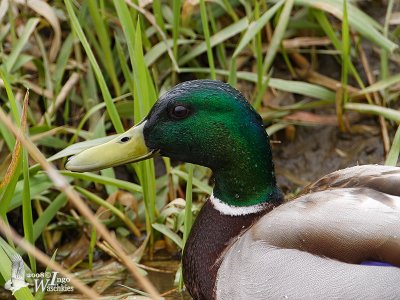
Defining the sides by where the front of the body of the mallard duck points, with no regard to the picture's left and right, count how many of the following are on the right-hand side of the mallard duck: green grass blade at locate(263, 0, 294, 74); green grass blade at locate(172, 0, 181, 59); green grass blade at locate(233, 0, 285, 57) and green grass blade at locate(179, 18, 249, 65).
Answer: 4

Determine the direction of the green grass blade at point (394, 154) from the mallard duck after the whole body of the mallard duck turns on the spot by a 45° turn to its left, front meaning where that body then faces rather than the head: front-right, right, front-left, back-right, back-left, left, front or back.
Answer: back

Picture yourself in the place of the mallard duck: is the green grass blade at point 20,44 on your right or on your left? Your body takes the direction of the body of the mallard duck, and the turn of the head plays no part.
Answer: on your right

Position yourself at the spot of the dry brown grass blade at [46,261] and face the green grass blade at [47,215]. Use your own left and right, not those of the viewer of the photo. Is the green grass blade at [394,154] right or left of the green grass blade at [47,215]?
right

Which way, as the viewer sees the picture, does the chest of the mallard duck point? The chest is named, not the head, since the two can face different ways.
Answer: to the viewer's left

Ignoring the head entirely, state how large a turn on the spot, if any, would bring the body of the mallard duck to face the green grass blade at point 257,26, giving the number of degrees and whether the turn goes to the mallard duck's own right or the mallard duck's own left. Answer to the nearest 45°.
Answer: approximately 90° to the mallard duck's own right

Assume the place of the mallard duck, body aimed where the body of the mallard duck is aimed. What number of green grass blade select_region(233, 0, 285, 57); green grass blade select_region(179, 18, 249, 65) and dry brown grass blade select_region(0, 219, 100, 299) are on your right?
2

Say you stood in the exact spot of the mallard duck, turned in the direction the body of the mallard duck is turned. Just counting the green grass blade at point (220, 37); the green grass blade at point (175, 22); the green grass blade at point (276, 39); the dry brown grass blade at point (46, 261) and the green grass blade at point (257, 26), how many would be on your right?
4

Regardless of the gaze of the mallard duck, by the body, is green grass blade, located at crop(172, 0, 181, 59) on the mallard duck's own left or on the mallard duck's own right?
on the mallard duck's own right

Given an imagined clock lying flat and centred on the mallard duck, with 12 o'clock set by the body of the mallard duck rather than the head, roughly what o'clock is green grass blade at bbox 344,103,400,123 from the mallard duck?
The green grass blade is roughly at 4 o'clock from the mallard duck.

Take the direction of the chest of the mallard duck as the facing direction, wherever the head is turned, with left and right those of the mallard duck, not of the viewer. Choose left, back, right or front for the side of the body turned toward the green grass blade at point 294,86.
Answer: right

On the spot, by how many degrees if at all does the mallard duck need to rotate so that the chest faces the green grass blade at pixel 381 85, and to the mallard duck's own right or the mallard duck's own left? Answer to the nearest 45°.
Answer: approximately 135° to the mallard duck's own right
